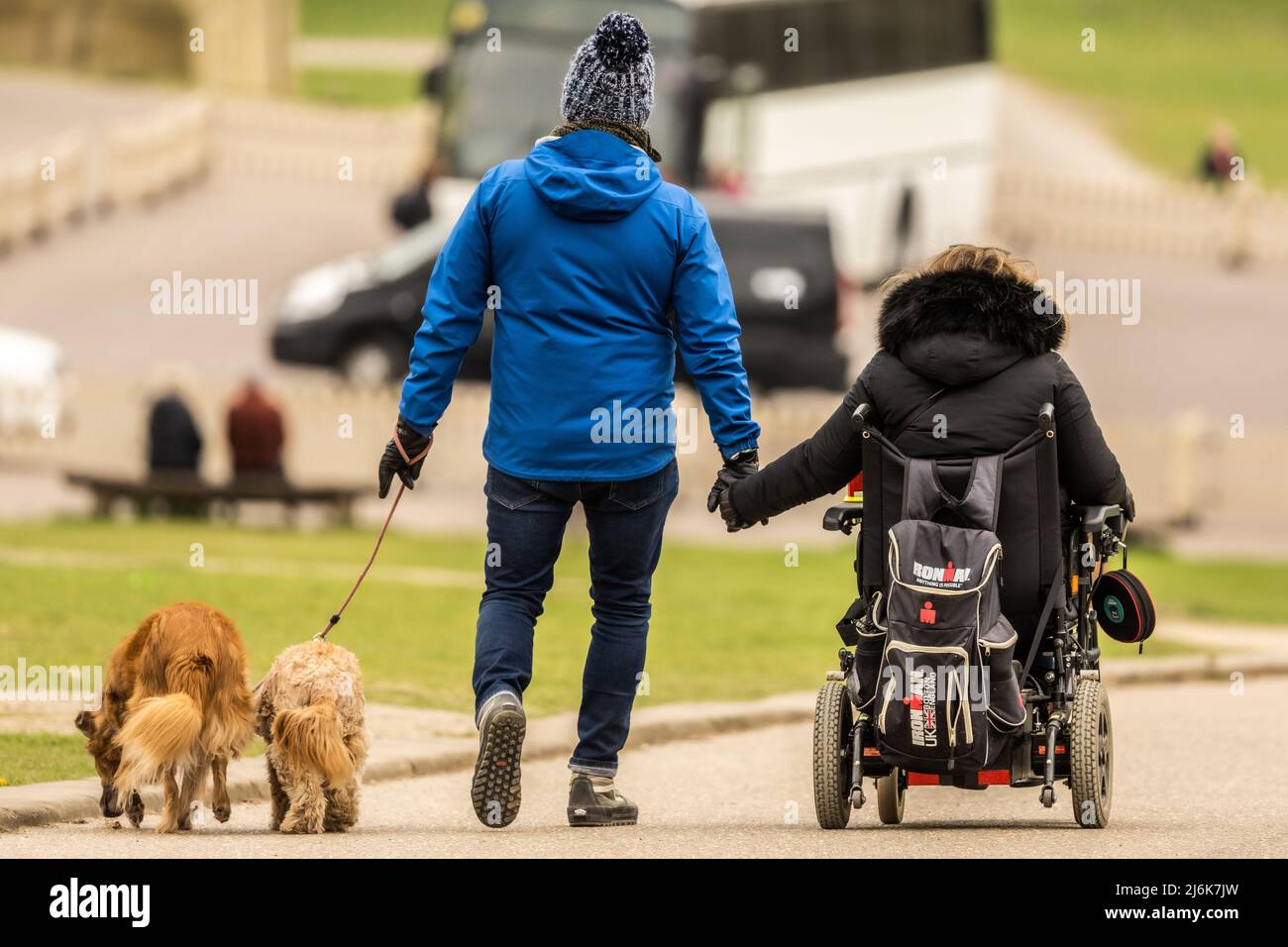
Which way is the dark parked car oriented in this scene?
to the viewer's left

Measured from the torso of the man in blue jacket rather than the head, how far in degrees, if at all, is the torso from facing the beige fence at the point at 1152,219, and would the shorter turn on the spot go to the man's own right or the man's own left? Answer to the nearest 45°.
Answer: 0° — they already face it

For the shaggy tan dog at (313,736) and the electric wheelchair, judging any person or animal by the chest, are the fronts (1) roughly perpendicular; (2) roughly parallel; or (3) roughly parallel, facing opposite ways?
roughly parallel

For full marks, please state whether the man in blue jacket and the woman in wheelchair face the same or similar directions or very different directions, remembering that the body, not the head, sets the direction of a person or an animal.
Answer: same or similar directions

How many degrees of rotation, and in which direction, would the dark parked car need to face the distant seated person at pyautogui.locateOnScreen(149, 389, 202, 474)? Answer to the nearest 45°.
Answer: approximately 45° to its left

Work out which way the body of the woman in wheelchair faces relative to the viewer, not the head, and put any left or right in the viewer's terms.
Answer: facing away from the viewer

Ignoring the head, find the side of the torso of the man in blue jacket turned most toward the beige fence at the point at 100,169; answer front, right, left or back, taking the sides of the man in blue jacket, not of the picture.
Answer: front

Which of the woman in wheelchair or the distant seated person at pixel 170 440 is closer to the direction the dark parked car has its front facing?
the distant seated person

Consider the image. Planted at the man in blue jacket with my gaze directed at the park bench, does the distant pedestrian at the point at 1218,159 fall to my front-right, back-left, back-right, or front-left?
front-right

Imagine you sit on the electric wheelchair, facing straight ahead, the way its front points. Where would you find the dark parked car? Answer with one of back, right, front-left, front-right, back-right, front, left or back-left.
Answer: front

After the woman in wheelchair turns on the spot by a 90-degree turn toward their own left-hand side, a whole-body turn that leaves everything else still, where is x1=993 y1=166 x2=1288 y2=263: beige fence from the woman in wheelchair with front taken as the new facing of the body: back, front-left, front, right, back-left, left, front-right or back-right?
right

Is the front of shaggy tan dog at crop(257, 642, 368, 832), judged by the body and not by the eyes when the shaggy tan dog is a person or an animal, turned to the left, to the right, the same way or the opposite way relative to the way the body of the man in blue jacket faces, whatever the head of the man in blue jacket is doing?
the same way

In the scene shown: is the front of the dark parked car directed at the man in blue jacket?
no

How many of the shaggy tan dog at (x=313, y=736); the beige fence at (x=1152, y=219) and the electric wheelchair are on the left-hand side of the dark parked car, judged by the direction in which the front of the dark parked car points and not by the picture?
2

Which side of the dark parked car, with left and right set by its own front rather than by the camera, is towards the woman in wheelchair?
left

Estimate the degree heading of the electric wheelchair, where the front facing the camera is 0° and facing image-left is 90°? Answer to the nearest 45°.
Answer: approximately 180°

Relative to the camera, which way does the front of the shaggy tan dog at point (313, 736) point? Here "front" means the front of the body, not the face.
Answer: away from the camera

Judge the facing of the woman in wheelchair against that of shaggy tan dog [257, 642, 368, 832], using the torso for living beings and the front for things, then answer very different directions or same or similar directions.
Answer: same or similar directions

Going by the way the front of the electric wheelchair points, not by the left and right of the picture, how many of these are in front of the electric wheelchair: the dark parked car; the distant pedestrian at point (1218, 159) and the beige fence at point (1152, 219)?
3

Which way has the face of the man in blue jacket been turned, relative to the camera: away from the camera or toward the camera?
away from the camera

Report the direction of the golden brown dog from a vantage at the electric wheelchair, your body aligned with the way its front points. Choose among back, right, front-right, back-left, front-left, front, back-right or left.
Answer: left
